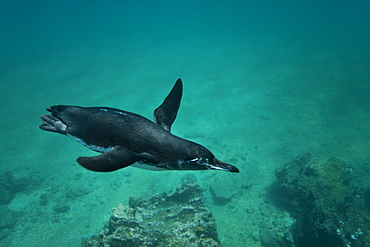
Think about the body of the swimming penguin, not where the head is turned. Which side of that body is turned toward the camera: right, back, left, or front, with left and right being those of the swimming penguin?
right

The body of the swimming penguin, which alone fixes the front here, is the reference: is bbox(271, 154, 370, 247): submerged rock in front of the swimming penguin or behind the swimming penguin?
in front
